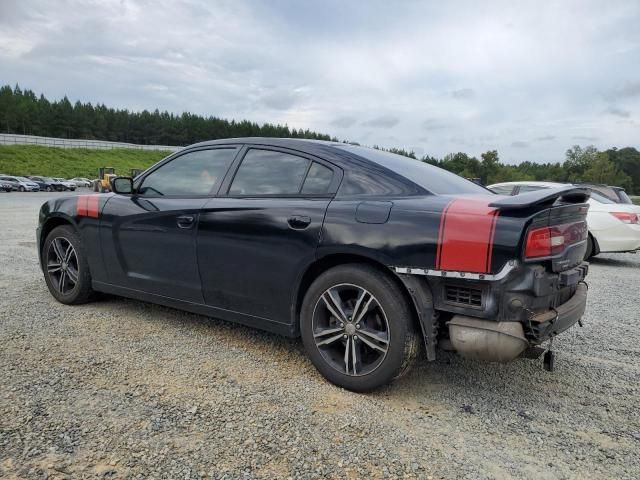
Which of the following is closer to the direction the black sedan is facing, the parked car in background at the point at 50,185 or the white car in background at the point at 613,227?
the parked car in background

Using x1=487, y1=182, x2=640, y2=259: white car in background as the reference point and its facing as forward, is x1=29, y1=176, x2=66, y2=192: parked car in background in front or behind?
in front

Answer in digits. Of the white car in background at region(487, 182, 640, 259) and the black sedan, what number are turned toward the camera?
0

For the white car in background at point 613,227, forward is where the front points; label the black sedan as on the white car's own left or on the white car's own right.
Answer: on the white car's own left

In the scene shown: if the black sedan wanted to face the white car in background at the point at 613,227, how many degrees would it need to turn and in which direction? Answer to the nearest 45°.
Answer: approximately 90° to its right

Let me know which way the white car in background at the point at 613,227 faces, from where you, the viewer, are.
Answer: facing away from the viewer and to the left of the viewer

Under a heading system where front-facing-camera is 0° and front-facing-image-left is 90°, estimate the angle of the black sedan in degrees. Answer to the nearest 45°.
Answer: approximately 135°

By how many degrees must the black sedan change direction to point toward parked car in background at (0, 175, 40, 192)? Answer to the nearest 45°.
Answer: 0° — it already faces it

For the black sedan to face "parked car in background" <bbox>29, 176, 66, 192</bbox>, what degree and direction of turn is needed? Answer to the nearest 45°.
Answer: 0° — it already faces it

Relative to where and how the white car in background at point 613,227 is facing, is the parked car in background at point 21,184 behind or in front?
in front
